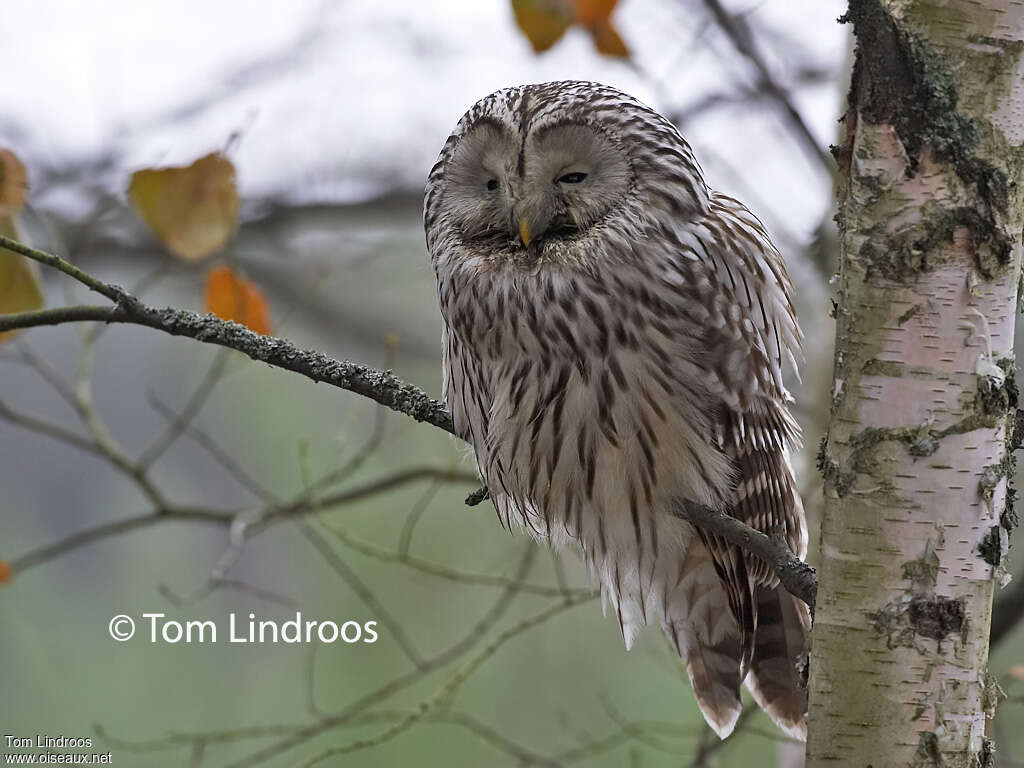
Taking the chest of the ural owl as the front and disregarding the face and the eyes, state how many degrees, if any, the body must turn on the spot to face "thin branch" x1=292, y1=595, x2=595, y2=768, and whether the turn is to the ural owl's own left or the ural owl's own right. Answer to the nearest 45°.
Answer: approximately 90° to the ural owl's own right

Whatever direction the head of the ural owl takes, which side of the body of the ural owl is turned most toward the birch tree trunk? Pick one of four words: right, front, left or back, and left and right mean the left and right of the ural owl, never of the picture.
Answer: left

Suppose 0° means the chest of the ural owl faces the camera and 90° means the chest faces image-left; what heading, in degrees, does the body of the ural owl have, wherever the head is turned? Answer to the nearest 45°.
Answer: approximately 45°
